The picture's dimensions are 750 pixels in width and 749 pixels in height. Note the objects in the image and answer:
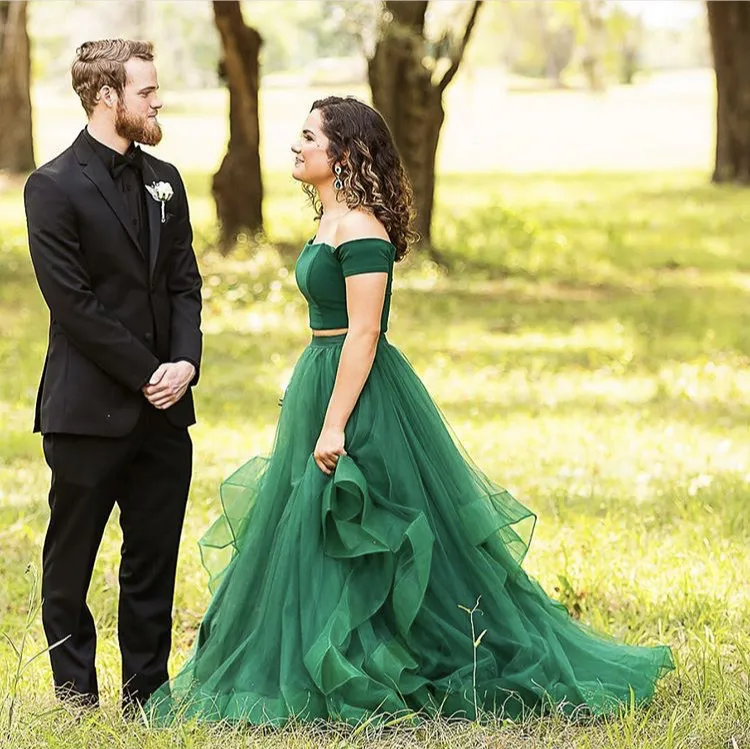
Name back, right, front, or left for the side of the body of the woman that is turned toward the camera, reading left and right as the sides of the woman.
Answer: left

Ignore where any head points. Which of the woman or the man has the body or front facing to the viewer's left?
the woman

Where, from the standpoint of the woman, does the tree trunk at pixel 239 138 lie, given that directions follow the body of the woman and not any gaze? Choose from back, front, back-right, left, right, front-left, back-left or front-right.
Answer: right

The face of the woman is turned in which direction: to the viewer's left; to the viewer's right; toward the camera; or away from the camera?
to the viewer's left

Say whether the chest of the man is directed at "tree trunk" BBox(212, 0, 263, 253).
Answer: no

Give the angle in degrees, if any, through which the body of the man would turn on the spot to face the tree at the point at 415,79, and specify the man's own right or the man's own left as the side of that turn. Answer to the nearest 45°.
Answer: approximately 135° to the man's own left

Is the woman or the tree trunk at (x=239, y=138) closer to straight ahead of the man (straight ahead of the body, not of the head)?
the woman

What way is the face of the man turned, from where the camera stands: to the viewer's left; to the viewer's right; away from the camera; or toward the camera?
to the viewer's right

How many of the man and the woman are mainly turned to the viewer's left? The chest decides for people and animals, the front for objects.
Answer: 1

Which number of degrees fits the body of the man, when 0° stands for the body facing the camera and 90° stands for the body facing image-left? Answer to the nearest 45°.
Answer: approximately 315°

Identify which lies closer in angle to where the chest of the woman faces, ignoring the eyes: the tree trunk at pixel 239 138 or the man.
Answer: the man

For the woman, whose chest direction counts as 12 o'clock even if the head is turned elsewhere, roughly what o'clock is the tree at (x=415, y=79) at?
The tree is roughly at 3 o'clock from the woman.

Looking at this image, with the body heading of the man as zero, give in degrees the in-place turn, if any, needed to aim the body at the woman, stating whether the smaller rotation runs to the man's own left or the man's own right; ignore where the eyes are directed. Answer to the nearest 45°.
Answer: approximately 45° to the man's own left

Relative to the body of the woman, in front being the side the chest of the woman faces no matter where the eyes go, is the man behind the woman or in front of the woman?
in front
